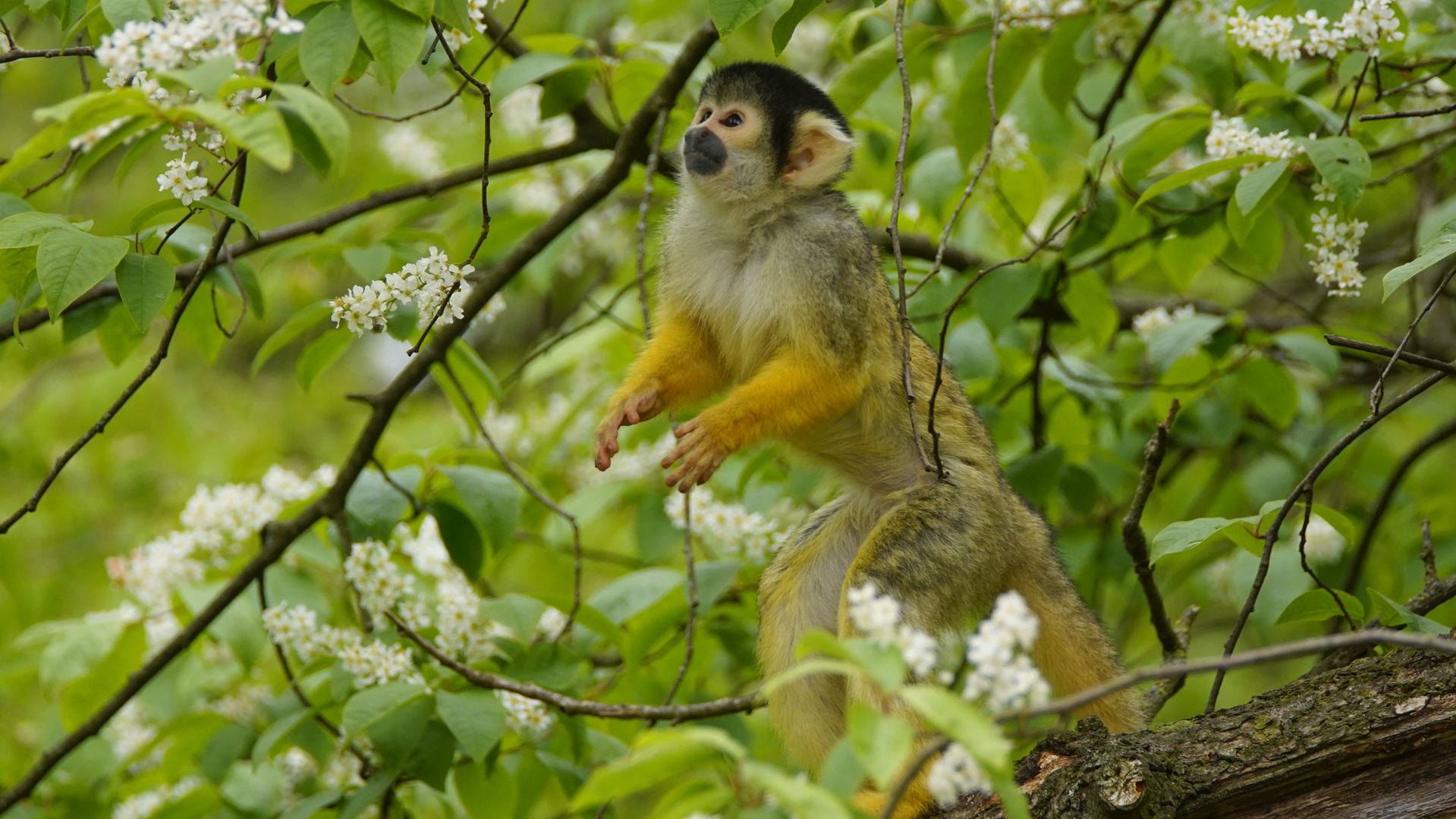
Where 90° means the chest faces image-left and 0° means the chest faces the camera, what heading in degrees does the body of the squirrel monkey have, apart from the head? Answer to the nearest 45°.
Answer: approximately 45°

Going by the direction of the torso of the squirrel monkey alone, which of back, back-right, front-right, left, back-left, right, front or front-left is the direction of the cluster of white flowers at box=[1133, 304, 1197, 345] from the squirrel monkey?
back

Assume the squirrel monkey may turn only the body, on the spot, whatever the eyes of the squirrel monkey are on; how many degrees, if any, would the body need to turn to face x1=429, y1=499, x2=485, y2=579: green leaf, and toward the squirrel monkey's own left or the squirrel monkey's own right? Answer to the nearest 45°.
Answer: approximately 45° to the squirrel monkey's own right

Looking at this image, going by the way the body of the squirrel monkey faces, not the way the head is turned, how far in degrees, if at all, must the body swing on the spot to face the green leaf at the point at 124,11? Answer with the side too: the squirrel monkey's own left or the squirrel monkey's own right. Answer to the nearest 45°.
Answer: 0° — it already faces it

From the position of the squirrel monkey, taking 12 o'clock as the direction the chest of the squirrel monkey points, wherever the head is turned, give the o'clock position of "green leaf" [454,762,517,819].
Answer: The green leaf is roughly at 1 o'clock from the squirrel monkey.

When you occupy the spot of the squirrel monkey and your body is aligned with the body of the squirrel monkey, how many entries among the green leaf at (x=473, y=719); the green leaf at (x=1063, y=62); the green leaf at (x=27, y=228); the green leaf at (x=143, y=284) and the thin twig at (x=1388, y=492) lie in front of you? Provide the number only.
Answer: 3
